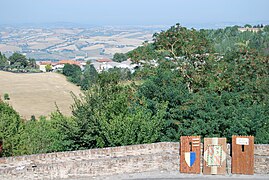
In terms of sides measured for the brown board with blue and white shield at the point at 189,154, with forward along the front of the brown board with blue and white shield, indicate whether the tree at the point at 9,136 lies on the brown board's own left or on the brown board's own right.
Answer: on the brown board's own right

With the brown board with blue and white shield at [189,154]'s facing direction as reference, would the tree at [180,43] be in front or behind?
behind

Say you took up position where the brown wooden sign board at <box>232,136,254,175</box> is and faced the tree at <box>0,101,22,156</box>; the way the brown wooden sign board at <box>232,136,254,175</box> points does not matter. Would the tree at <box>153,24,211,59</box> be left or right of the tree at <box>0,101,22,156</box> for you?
right

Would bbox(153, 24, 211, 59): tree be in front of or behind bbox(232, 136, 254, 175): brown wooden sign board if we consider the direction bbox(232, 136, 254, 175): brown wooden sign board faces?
behind

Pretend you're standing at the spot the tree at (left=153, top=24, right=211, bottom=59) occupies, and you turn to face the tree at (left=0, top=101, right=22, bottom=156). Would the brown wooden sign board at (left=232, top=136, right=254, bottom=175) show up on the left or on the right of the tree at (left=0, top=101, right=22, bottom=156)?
left

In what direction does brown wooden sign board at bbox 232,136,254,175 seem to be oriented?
toward the camera

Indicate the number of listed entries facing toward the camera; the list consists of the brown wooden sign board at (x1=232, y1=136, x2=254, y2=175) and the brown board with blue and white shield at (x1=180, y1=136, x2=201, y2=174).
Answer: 2

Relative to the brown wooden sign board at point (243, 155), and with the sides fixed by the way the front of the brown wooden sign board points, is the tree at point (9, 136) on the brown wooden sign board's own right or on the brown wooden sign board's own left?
on the brown wooden sign board's own right

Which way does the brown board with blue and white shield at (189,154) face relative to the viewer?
toward the camera

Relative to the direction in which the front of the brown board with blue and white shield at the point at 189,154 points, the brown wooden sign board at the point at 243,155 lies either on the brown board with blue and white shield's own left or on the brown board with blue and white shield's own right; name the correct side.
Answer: on the brown board with blue and white shield's own left

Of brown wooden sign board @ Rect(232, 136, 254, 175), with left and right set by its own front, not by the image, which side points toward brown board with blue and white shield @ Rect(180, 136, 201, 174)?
right

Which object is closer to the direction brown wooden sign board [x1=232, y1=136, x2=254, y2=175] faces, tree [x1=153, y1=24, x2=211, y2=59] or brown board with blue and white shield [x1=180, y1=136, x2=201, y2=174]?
the brown board with blue and white shield

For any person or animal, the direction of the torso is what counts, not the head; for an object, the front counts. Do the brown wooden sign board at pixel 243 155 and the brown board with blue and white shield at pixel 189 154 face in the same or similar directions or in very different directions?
same or similar directions
